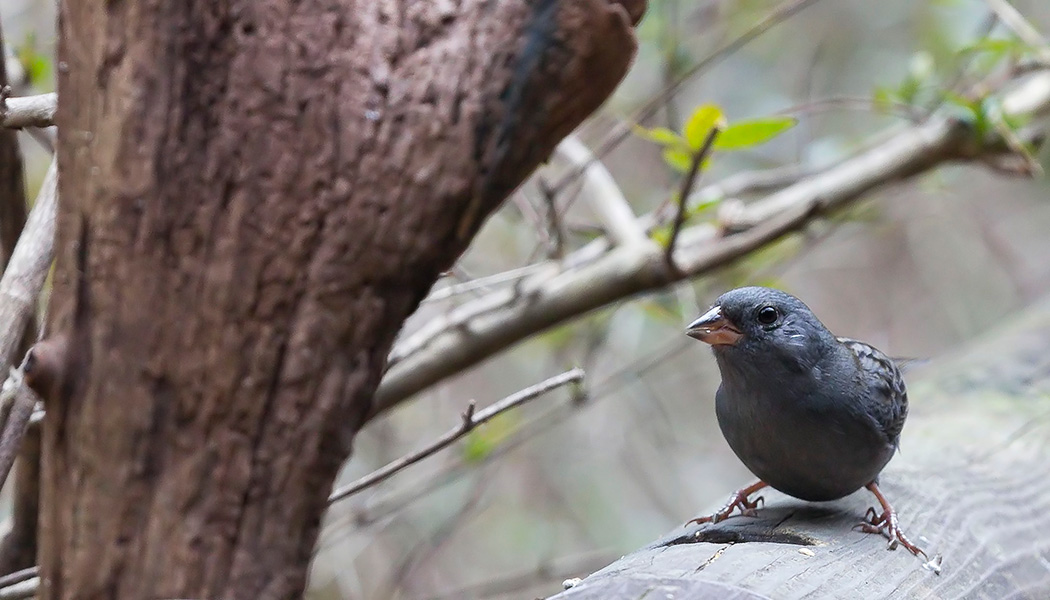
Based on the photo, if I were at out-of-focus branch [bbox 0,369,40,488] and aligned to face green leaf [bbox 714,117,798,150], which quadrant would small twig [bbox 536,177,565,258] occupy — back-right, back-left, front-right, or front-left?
front-left

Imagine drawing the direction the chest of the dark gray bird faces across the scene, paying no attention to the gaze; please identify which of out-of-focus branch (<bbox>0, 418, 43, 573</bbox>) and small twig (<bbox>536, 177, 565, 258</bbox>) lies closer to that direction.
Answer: the out-of-focus branch

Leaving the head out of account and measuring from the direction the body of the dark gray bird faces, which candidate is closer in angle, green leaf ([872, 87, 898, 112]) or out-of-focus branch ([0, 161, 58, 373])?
the out-of-focus branch

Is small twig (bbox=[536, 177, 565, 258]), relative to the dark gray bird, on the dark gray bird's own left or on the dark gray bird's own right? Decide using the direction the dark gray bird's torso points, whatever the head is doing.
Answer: on the dark gray bird's own right

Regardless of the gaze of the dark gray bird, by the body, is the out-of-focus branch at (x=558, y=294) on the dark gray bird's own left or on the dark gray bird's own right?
on the dark gray bird's own right

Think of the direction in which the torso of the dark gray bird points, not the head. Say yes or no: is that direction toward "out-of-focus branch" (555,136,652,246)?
no

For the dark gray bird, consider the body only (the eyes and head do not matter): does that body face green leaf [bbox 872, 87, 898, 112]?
no

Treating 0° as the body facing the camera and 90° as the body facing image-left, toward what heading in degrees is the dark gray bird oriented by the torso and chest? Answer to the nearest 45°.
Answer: approximately 45°
